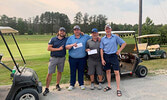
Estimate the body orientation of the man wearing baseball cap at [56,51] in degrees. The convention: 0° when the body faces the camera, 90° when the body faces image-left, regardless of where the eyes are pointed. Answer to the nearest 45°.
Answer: approximately 0°

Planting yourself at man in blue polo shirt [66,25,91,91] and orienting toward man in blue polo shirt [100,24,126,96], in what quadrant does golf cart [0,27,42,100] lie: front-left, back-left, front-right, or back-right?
back-right

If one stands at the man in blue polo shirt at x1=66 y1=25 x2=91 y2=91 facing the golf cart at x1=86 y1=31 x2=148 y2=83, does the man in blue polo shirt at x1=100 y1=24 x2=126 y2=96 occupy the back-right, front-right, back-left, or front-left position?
front-right

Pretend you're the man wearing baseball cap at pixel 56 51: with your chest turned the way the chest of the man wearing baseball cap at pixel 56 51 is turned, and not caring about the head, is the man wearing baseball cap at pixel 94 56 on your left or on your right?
on your left

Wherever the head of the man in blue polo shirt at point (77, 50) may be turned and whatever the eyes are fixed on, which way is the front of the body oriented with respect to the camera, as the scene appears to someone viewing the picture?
toward the camera

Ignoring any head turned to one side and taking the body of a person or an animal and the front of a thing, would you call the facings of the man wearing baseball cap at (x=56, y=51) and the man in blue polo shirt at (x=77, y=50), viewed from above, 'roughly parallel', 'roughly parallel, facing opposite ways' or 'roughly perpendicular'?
roughly parallel

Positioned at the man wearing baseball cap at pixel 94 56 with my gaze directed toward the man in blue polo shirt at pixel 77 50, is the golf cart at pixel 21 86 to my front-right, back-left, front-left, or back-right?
front-left

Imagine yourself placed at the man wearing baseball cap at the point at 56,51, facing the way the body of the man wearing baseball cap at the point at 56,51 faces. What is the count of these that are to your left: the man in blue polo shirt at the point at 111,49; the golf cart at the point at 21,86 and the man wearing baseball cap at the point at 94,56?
2

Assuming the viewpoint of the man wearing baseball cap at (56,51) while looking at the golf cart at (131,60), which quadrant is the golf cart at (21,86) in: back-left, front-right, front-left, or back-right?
back-right

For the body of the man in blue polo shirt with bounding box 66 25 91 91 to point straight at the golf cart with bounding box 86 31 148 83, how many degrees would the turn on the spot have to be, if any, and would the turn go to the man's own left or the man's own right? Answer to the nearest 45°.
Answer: approximately 135° to the man's own left
